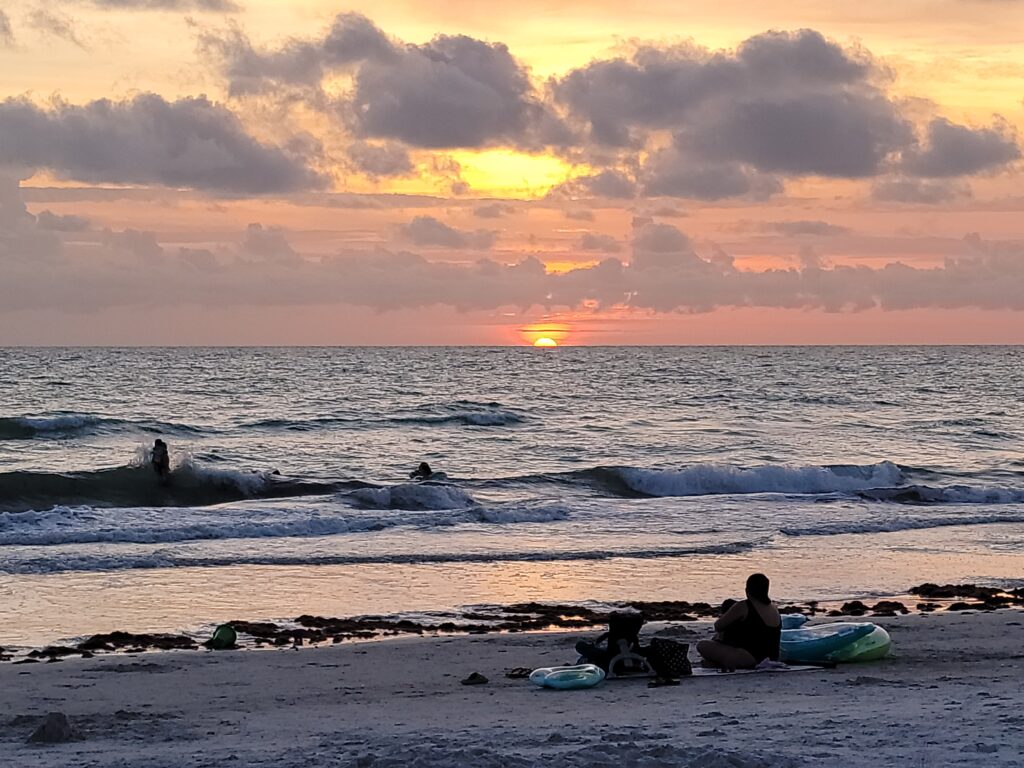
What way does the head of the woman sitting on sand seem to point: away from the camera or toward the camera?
away from the camera

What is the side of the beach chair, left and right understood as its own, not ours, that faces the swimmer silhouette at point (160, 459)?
front

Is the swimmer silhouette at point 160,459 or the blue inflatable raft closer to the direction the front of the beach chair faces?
the swimmer silhouette

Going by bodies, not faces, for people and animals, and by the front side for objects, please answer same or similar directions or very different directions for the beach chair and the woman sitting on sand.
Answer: same or similar directions

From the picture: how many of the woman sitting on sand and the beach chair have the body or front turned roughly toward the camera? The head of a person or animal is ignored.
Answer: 0

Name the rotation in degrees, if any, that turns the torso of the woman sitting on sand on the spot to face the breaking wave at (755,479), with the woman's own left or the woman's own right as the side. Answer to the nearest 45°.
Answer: approximately 45° to the woman's own right

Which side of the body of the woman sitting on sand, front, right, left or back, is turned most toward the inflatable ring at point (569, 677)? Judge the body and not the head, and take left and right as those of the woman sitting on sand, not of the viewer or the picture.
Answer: left

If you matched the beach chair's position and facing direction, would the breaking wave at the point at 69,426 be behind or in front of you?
in front
